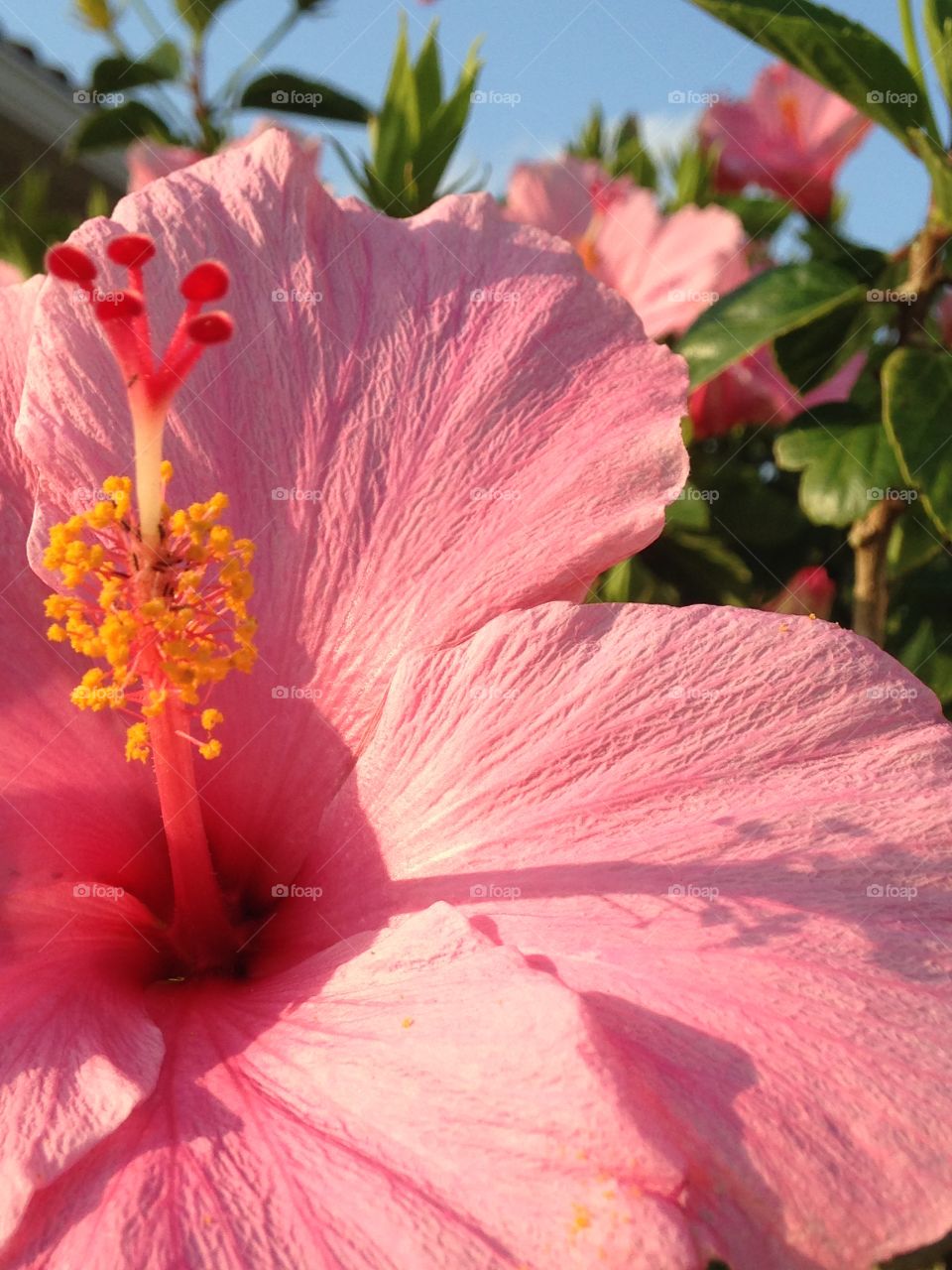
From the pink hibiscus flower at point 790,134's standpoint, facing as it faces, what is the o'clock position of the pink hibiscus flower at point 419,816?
the pink hibiscus flower at point 419,816 is roughly at 12 o'clock from the pink hibiscus flower at point 790,134.

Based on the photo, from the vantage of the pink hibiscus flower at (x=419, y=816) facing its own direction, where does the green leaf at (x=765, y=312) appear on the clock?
The green leaf is roughly at 6 o'clock from the pink hibiscus flower.

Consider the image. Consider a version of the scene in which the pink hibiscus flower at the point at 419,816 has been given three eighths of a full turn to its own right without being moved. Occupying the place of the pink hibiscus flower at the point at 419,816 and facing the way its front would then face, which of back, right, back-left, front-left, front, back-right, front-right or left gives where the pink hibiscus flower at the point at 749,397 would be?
front-right

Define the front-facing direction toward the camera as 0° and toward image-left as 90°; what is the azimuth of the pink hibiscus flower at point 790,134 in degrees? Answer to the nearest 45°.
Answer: approximately 0°

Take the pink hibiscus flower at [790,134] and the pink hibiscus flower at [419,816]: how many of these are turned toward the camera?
2

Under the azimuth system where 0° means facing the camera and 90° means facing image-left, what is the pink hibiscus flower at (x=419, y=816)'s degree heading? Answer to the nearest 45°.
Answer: approximately 0°
